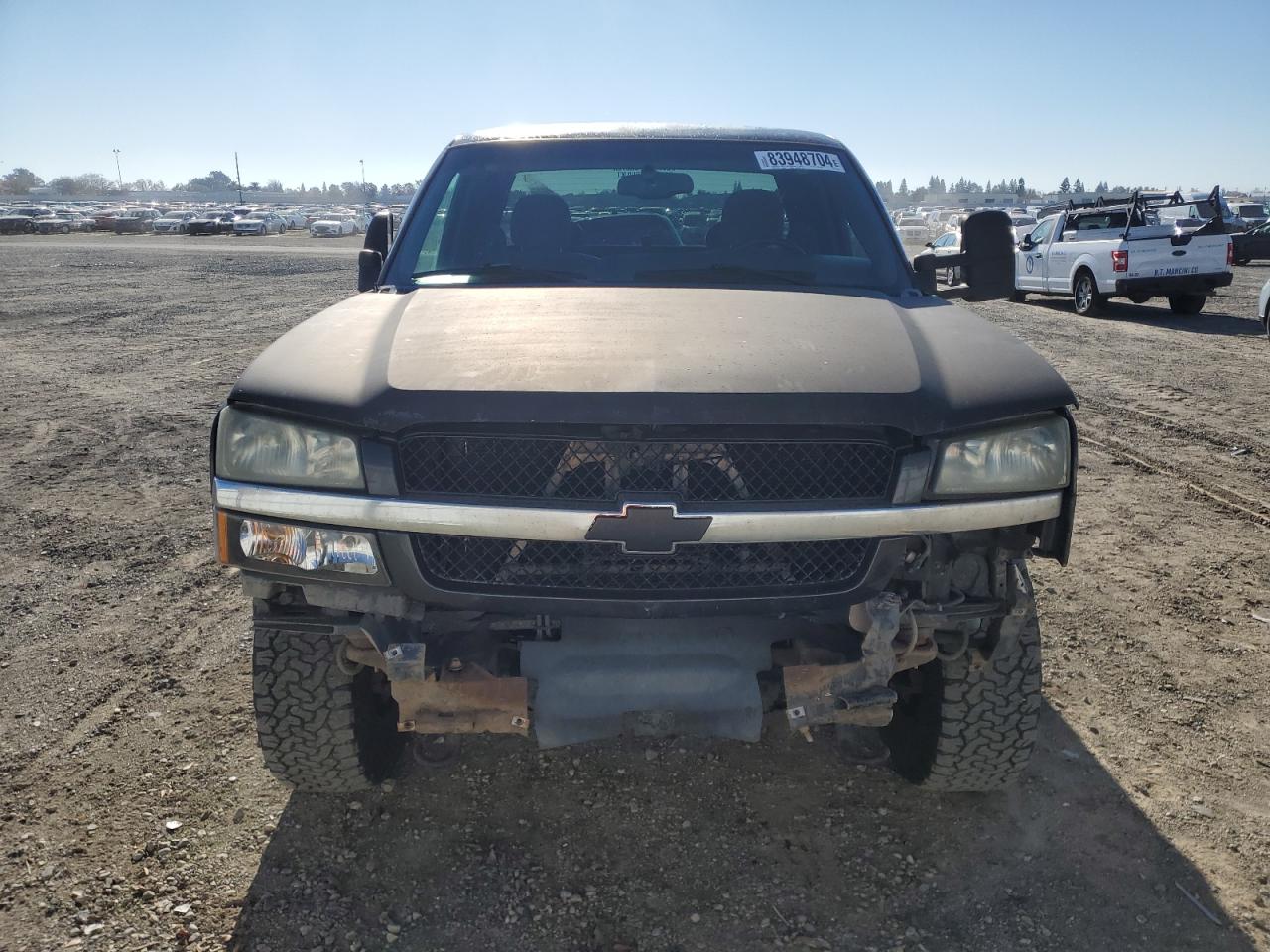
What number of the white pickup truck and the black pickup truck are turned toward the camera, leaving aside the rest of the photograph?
1

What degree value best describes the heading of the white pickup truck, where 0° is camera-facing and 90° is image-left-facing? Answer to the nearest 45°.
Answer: approximately 135°

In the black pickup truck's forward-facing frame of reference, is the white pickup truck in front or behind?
behind

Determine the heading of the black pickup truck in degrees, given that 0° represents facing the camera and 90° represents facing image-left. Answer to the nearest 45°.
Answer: approximately 0°

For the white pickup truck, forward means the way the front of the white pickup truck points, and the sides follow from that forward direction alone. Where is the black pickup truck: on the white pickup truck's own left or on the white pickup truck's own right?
on the white pickup truck's own left

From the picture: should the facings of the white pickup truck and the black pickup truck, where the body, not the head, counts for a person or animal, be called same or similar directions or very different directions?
very different directions
